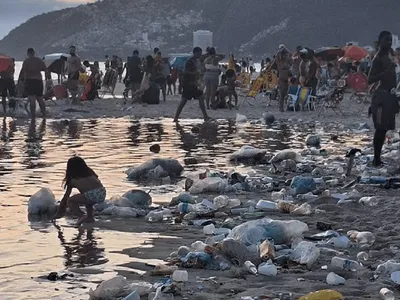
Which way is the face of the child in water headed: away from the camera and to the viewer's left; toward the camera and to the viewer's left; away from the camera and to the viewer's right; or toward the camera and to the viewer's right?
away from the camera and to the viewer's left
